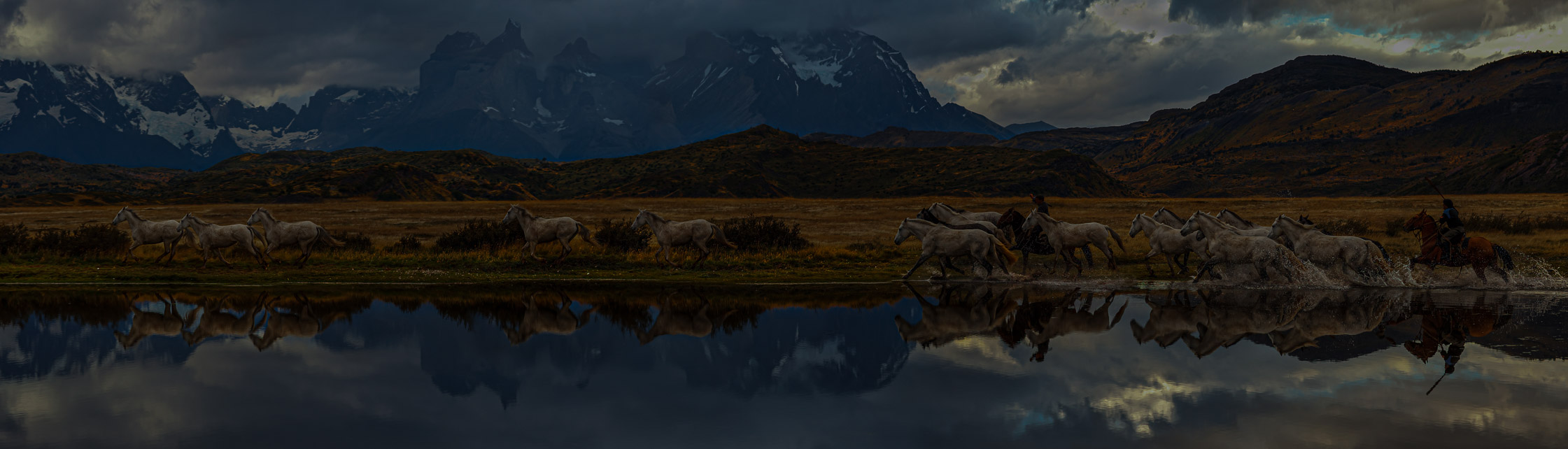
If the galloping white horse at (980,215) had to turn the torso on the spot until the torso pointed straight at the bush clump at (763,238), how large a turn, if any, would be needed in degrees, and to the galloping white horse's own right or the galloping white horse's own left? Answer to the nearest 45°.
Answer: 0° — it already faces it

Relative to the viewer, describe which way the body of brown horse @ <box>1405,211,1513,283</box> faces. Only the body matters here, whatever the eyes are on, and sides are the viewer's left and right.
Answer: facing to the left of the viewer

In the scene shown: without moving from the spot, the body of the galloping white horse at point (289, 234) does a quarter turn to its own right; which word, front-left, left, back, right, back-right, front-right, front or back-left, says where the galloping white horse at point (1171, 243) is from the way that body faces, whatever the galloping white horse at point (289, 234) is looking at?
back-right

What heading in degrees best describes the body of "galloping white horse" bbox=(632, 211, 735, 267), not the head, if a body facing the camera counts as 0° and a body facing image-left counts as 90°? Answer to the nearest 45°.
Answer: approximately 90°

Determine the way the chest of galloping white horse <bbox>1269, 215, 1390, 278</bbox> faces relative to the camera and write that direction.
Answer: to the viewer's left

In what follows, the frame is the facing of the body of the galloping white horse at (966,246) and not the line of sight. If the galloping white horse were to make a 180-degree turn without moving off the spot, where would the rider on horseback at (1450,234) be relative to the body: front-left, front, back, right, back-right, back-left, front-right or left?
front

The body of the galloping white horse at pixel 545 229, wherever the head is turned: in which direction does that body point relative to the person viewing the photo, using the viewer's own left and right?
facing to the left of the viewer

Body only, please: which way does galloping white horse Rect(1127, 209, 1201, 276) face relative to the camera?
to the viewer's left

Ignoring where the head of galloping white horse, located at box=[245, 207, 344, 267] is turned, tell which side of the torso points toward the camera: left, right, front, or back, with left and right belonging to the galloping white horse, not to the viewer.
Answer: left

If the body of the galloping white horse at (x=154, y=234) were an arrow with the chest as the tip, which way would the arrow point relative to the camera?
to the viewer's left

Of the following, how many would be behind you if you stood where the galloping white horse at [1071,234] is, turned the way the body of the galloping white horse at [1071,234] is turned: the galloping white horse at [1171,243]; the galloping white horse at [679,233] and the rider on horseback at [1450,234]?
2

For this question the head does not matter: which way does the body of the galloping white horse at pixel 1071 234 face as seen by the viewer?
to the viewer's left
